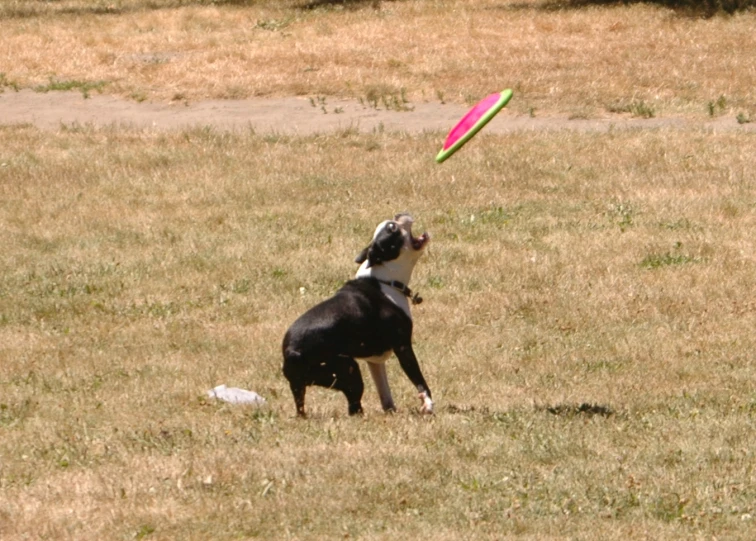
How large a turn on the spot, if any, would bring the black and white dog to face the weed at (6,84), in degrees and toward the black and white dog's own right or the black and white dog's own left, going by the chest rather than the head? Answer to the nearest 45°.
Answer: approximately 90° to the black and white dog's own left

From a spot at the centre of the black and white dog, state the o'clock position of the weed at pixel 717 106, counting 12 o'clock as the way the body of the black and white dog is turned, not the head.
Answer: The weed is roughly at 10 o'clock from the black and white dog.

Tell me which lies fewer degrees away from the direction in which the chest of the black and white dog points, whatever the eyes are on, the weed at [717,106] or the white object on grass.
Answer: the weed

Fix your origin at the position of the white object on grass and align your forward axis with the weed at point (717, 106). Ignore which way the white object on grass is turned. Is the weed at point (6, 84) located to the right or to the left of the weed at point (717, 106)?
left

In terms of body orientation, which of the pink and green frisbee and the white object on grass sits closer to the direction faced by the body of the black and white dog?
the pink and green frisbee

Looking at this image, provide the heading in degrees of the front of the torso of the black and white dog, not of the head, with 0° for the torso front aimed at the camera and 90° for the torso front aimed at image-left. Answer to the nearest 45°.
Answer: approximately 270°

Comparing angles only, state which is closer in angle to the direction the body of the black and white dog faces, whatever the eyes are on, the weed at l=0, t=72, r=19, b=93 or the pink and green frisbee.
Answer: the pink and green frisbee

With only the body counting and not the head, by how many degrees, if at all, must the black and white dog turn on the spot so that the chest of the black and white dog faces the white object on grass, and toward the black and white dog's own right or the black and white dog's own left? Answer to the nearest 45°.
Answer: approximately 135° to the black and white dog's own left

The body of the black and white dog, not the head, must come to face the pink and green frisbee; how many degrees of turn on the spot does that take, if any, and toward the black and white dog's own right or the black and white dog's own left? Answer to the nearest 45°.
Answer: approximately 45° to the black and white dog's own left
